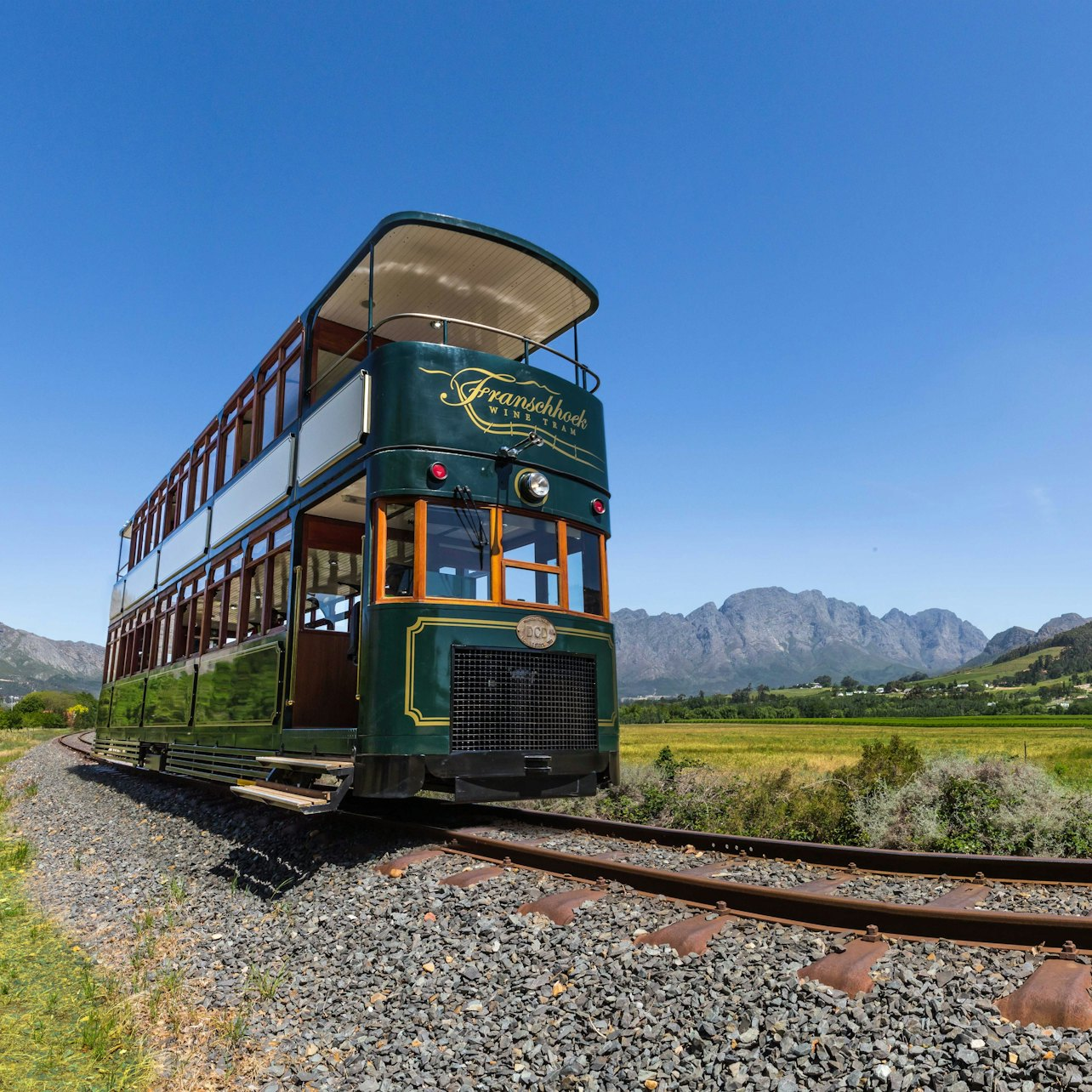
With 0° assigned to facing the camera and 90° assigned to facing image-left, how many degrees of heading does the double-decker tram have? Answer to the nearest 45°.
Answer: approximately 315°

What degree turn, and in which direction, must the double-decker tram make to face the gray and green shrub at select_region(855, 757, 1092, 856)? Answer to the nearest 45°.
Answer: approximately 45° to its left
